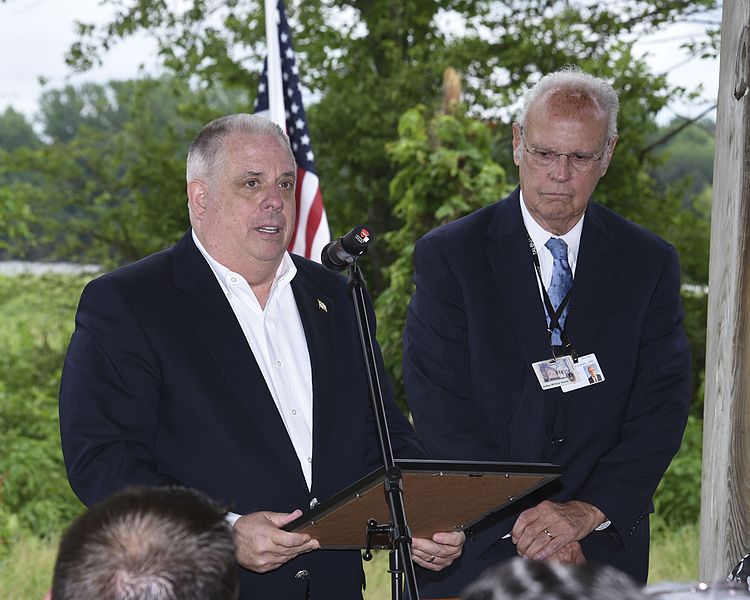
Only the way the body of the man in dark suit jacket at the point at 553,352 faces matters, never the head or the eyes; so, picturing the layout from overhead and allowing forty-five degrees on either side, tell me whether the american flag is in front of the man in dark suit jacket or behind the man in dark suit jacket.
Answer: behind

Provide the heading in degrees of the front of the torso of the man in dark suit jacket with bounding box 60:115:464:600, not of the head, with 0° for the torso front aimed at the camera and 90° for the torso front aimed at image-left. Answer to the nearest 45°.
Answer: approximately 315°

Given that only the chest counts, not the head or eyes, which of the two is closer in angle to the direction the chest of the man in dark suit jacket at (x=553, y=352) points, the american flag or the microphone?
the microphone

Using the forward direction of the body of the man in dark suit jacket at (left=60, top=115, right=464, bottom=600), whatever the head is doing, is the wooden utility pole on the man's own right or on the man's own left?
on the man's own left

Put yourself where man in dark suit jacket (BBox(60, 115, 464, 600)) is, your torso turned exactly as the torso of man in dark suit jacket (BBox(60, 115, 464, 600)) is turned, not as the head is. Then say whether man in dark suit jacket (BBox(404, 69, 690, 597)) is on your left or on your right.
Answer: on your left

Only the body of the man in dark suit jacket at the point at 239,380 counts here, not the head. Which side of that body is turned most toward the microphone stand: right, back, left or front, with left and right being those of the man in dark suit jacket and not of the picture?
front

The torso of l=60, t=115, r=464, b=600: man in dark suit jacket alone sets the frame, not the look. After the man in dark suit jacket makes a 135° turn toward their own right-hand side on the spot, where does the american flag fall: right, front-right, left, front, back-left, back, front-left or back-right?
right

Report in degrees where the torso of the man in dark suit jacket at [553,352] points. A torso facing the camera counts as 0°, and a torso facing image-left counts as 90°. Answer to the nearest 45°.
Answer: approximately 0°

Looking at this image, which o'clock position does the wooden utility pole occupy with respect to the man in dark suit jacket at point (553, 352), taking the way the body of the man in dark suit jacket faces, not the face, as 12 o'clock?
The wooden utility pole is roughly at 8 o'clock from the man in dark suit jacket.

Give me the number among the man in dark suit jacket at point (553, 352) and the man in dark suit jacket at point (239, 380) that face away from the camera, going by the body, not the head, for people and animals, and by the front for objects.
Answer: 0
